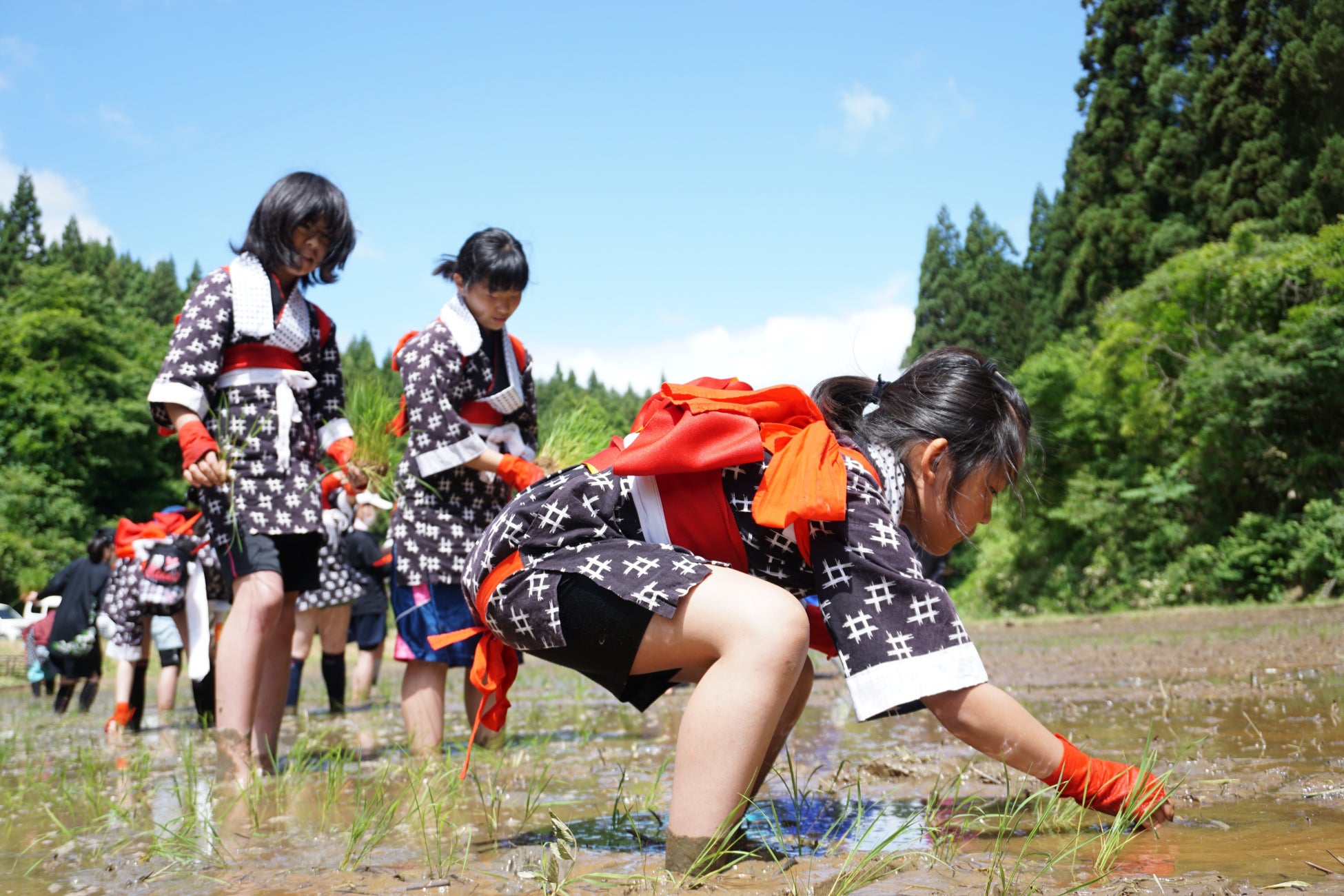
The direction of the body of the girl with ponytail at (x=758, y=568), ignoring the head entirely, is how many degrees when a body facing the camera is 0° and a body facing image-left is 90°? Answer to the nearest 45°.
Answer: approximately 270°

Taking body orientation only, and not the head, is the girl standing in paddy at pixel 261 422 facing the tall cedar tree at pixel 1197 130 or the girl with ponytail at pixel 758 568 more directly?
the girl with ponytail

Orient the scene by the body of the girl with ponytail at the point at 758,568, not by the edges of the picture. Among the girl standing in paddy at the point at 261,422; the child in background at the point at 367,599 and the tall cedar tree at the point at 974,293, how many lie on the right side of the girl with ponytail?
0

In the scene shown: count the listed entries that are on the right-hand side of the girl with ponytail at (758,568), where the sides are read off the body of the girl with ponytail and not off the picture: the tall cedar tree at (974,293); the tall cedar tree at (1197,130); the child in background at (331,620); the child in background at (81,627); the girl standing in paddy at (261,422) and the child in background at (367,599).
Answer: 0

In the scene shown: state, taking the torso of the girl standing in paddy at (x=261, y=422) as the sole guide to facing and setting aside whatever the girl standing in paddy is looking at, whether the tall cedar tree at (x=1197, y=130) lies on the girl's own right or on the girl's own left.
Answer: on the girl's own left

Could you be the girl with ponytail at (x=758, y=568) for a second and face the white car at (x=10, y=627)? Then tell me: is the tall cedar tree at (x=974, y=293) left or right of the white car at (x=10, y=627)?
right

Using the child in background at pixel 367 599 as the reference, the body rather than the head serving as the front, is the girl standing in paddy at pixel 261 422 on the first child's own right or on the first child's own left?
on the first child's own right

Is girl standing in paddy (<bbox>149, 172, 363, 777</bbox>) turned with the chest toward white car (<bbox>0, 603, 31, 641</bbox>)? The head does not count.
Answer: no

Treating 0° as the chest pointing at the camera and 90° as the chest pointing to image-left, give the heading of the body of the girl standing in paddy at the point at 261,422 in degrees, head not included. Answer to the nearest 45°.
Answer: approximately 315°
